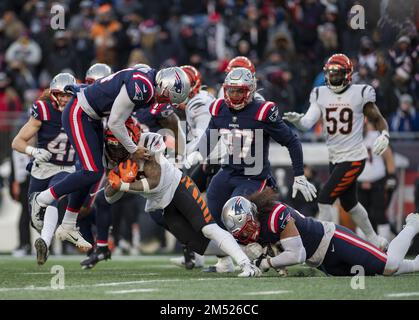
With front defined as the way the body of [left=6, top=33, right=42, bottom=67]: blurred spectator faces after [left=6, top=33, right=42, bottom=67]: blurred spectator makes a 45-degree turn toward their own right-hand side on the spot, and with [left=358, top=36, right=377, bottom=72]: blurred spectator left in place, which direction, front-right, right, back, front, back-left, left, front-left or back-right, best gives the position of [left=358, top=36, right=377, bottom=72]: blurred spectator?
left

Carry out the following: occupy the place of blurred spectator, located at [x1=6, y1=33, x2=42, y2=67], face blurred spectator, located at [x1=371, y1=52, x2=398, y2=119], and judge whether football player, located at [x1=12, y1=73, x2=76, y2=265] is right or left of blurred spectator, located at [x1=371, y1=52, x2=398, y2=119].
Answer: right

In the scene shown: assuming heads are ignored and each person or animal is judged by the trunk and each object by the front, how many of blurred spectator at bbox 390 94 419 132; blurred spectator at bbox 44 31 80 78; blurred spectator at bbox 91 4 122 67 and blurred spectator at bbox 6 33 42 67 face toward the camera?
4

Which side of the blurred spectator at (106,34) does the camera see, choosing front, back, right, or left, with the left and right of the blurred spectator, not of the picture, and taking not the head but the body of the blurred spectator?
front

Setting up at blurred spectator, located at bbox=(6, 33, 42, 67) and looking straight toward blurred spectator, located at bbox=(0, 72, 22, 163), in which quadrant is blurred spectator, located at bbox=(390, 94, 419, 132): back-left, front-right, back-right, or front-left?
front-left

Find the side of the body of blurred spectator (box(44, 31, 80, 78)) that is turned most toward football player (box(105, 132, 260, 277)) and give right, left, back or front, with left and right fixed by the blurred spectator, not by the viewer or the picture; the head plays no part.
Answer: front

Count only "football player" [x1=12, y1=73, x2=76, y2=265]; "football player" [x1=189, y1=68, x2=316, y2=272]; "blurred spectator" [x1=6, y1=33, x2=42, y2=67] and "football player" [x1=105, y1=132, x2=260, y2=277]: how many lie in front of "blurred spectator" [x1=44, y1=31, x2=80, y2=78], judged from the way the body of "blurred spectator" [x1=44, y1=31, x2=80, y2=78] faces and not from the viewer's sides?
3

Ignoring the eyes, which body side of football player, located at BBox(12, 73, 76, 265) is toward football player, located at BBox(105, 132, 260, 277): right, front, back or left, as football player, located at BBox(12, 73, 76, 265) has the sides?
front

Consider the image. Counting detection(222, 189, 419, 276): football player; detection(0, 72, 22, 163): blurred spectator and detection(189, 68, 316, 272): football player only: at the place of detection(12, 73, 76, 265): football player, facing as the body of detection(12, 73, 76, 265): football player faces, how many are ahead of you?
2

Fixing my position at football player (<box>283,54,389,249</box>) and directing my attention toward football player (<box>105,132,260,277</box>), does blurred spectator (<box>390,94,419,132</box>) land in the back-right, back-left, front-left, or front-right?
back-right

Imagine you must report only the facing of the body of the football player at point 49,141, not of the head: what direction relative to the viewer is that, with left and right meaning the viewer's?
facing the viewer and to the right of the viewer

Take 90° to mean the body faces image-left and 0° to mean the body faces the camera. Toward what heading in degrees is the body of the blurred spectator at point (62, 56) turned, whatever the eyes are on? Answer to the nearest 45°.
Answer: approximately 0°

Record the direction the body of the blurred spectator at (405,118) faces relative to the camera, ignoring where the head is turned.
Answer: toward the camera

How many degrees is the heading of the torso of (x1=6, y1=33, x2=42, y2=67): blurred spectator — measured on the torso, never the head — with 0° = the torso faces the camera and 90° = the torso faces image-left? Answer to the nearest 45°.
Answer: approximately 0°

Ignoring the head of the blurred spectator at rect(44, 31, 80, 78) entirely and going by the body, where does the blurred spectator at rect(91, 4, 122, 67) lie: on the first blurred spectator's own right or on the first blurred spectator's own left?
on the first blurred spectator's own left

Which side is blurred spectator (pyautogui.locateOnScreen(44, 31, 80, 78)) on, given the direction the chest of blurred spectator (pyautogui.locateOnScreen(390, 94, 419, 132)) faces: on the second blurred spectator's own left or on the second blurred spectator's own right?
on the second blurred spectator's own right

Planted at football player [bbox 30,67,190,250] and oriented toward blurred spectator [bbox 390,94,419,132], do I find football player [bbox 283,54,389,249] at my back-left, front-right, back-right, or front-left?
front-right
